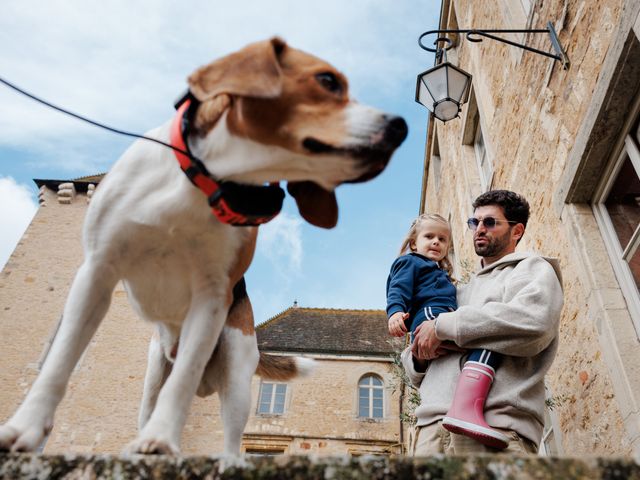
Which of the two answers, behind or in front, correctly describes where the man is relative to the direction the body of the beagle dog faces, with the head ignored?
behind

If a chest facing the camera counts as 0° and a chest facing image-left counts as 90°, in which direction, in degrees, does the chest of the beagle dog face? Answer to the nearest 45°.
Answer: approximately 45°

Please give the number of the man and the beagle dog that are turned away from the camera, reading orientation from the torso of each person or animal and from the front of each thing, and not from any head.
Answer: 0

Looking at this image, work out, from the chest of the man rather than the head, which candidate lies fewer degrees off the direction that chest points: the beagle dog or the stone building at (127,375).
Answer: the beagle dog

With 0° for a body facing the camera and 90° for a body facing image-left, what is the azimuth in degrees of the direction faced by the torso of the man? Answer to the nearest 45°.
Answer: approximately 45°

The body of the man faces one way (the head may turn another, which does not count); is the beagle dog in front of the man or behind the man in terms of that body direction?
in front

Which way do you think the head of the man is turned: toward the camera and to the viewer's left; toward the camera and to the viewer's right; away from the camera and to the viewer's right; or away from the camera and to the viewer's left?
toward the camera and to the viewer's left

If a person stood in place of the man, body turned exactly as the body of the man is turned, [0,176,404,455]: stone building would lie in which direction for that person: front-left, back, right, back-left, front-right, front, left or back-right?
right
